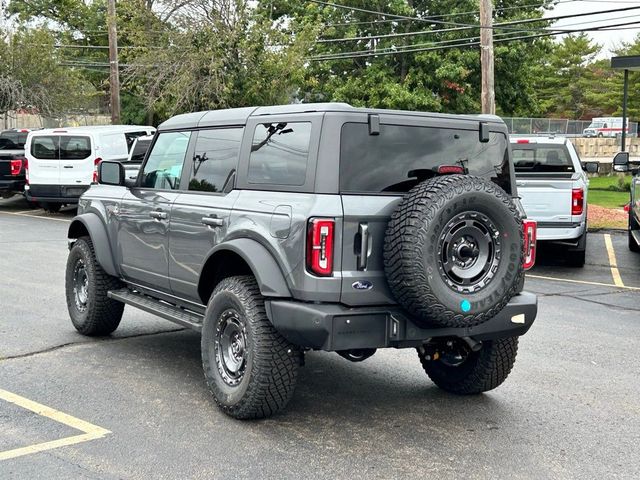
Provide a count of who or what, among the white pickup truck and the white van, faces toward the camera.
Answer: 0

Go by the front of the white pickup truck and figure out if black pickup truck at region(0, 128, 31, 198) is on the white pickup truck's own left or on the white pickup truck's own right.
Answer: on the white pickup truck's own left

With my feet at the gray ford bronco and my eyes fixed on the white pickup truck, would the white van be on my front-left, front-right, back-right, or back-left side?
front-left

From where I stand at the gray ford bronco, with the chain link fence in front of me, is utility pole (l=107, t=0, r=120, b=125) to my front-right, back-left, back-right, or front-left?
front-left

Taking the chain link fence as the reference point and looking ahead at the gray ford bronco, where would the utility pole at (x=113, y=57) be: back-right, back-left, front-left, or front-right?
front-right

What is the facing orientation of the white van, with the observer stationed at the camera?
facing away from the viewer and to the right of the viewer

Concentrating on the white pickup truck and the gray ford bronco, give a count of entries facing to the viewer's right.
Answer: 0

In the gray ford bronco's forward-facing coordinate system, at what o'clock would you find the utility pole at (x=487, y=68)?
The utility pole is roughly at 2 o'clock from the gray ford bronco.

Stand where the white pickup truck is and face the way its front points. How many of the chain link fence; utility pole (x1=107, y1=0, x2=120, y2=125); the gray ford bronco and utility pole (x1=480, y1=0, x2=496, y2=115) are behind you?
1

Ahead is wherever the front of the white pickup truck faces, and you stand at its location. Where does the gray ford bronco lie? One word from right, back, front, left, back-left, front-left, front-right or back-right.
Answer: back

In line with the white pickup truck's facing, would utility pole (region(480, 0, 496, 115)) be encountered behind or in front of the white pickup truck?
in front

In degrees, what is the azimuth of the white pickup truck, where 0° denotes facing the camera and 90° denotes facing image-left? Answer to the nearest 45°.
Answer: approximately 180°

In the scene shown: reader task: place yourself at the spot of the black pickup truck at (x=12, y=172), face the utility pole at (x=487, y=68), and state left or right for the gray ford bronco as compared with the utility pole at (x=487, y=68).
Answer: right

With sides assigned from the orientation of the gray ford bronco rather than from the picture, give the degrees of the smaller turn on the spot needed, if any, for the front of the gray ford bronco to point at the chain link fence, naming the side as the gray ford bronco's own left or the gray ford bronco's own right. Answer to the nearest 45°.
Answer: approximately 45° to the gray ford bronco's own right

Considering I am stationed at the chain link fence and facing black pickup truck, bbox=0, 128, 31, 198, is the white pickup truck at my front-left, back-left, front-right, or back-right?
front-left

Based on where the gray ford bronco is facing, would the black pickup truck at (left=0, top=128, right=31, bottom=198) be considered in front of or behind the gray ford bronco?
in front

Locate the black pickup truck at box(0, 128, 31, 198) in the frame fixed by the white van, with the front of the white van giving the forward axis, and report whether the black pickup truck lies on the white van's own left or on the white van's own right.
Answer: on the white van's own left

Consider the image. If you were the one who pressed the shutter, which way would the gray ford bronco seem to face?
facing away from the viewer and to the left of the viewer

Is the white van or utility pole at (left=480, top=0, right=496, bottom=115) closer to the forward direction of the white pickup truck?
the utility pole
